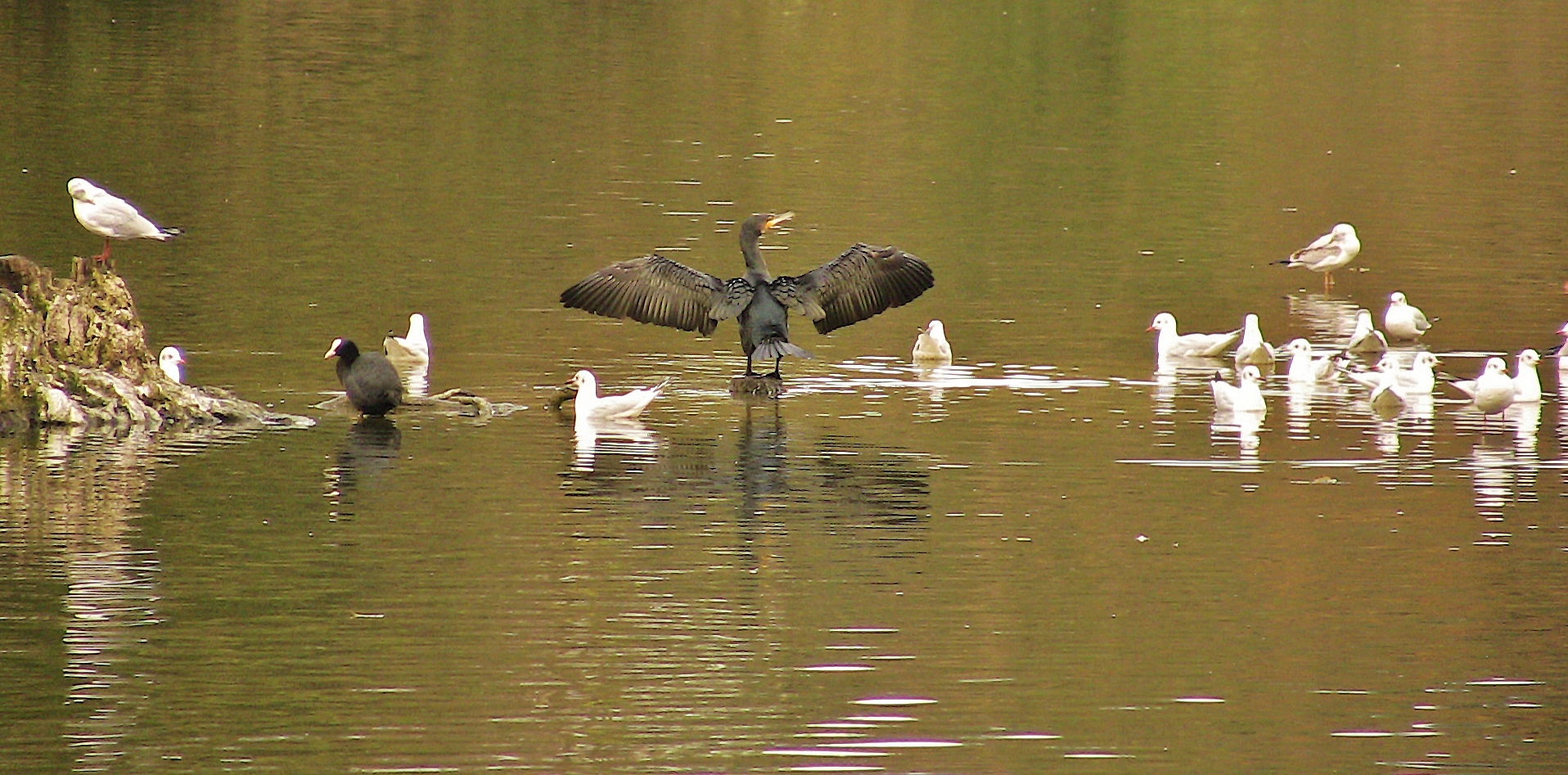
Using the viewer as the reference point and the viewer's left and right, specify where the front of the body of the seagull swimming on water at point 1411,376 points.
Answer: facing to the right of the viewer

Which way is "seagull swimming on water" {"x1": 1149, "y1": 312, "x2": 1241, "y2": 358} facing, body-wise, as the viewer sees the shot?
to the viewer's left

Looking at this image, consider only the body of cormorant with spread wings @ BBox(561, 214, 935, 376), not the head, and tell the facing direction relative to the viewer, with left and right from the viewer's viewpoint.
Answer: facing away from the viewer

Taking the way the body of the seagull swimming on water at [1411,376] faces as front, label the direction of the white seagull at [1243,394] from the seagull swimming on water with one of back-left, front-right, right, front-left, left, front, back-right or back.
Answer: back-right

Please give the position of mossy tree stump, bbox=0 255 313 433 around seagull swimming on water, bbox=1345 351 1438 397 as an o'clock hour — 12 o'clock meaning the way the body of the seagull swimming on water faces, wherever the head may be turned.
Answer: The mossy tree stump is roughly at 5 o'clock from the seagull swimming on water.

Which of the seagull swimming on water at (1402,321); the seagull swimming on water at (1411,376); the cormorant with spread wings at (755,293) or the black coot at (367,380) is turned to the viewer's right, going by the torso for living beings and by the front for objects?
the seagull swimming on water at (1411,376)

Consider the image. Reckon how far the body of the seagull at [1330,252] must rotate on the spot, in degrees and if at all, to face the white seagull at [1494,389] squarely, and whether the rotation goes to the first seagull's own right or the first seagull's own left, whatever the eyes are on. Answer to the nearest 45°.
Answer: approximately 90° to the first seagull's own right

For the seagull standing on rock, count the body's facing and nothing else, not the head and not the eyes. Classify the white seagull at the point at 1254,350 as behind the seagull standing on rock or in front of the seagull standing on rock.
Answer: behind

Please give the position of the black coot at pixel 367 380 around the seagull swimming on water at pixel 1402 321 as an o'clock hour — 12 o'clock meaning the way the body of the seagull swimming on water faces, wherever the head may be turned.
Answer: The black coot is roughly at 12 o'clock from the seagull swimming on water.

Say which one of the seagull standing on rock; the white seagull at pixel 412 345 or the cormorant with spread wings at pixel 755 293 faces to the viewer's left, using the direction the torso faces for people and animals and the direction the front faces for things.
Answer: the seagull standing on rock

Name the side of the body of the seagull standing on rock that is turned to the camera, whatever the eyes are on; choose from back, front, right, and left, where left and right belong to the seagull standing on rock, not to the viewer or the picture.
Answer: left

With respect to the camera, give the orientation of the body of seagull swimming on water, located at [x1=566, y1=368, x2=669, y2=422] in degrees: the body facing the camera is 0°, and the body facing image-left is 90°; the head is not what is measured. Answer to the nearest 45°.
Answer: approximately 90°

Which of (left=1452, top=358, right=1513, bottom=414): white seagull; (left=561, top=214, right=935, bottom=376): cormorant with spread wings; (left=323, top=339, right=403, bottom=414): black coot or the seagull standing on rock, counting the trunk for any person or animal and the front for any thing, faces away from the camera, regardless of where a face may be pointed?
the cormorant with spread wings
